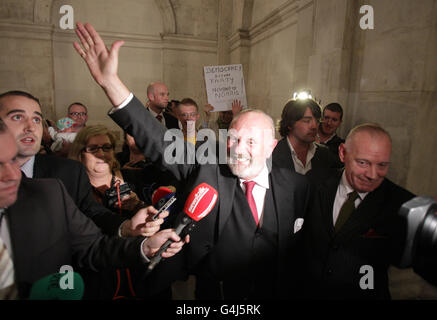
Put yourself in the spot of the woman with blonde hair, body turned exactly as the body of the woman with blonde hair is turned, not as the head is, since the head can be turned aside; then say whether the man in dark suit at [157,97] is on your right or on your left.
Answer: on your left

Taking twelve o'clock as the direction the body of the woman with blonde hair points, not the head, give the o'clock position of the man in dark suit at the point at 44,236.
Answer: The man in dark suit is roughly at 2 o'clock from the woman with blonde hair.

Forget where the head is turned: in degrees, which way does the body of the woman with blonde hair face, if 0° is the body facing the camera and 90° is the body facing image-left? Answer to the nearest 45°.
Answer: approximately 315°

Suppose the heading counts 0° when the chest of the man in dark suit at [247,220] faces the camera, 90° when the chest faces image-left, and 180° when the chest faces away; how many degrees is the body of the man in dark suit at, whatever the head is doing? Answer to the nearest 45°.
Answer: approximately 0°

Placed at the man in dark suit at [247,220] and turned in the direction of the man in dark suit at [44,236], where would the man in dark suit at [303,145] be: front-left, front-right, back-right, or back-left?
back-right

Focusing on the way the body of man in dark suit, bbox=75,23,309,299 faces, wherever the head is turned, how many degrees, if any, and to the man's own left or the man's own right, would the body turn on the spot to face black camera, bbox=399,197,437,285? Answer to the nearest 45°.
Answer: approximately 45° to the man's own left
